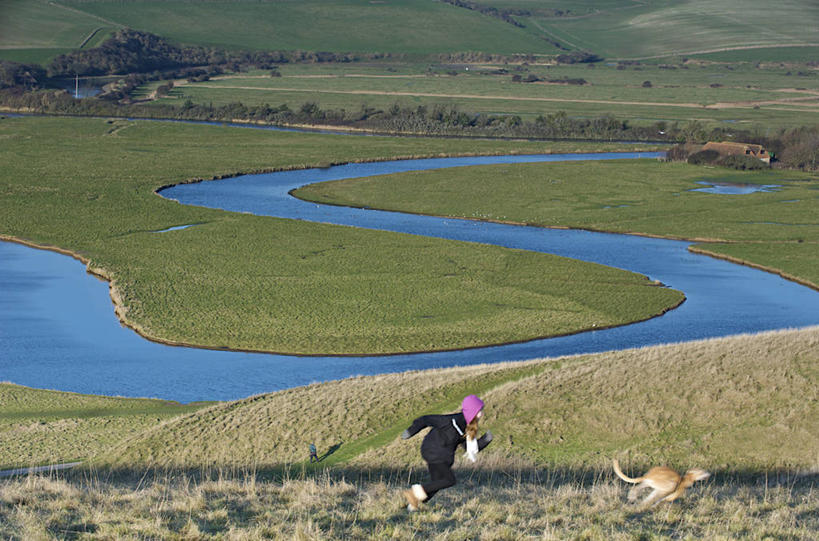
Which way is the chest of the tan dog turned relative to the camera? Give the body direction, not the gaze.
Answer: to the viewer's right

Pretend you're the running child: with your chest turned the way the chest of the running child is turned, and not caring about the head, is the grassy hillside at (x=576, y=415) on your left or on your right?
on your left

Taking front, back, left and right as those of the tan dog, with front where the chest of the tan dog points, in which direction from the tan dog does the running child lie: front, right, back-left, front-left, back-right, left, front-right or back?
back-right
